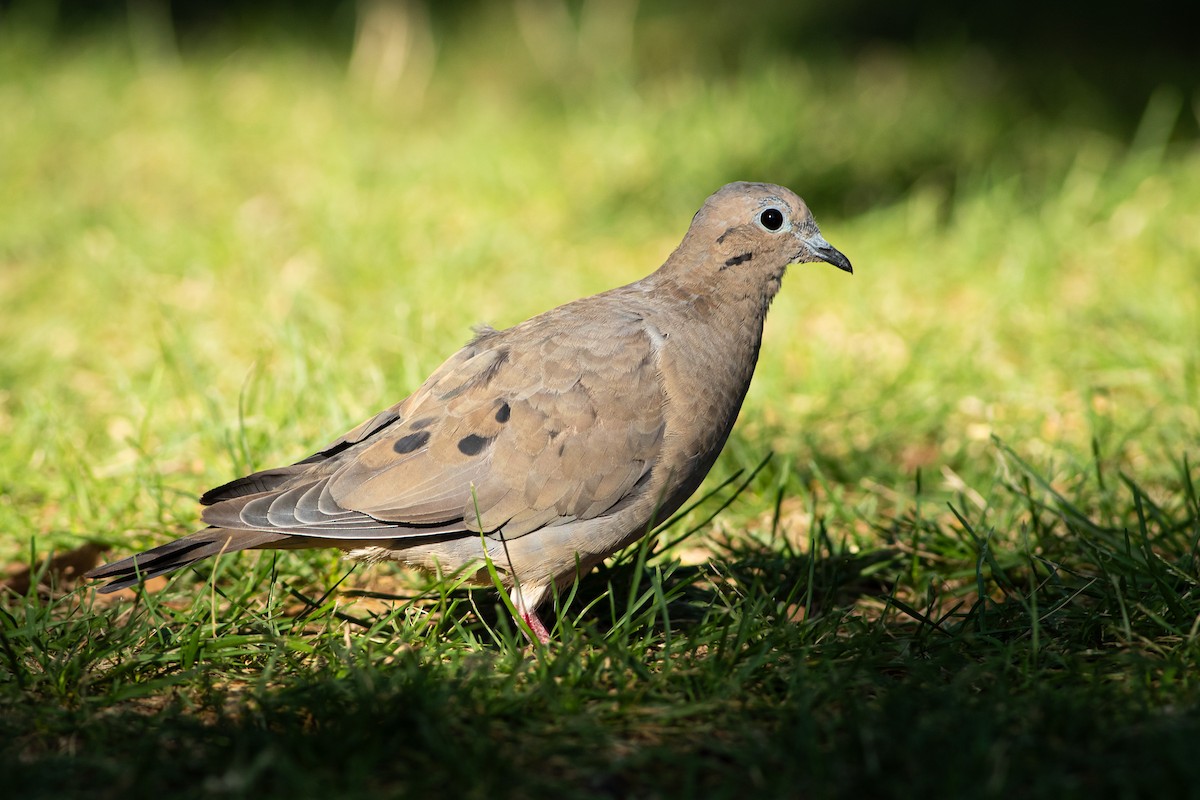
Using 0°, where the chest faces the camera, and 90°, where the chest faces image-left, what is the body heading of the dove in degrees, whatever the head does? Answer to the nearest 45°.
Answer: approximately 270°
